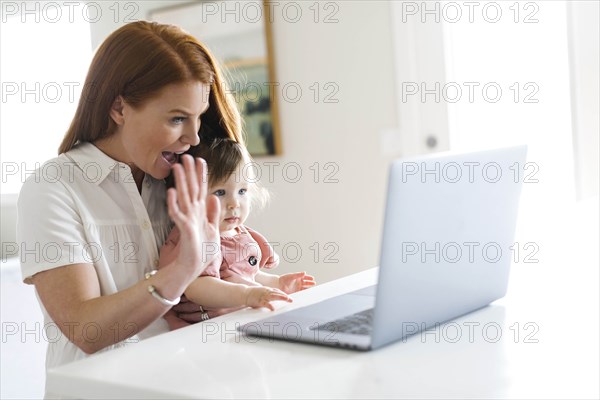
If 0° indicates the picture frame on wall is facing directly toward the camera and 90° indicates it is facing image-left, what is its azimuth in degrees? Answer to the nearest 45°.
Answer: approximately 0°

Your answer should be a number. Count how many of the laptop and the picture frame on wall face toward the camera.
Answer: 1

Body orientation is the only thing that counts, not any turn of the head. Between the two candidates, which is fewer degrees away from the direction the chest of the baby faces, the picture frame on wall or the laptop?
the laptop

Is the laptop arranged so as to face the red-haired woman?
yes

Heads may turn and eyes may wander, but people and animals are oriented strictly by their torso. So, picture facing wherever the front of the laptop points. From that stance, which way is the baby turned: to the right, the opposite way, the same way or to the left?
the opposite way

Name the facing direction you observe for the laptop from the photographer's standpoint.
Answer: facing away from the viewer and to the left of the viewer

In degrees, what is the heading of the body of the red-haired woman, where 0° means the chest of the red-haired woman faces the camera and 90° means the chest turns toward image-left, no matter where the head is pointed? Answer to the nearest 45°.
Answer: approximately 315°

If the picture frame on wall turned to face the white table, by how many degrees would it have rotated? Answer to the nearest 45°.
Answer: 0° — it already faces it
